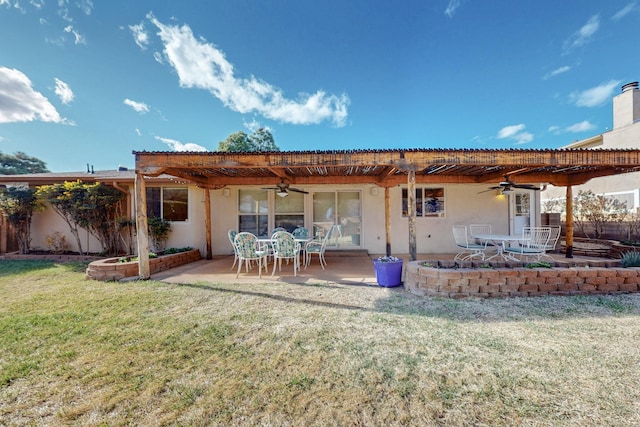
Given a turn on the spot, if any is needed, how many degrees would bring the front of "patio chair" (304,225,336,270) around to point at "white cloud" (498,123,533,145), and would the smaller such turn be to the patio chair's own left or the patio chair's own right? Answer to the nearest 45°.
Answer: approximately 135° to the patio chair's own right

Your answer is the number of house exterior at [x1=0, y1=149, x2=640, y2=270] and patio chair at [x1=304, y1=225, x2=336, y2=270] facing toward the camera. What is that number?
1

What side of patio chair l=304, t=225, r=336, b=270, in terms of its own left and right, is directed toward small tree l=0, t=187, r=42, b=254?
front

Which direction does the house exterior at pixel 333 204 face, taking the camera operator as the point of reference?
facing the viewer

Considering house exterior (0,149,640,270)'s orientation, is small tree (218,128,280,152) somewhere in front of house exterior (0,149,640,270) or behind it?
behind

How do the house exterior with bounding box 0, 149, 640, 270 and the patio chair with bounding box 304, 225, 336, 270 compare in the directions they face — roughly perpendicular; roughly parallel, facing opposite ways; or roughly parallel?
roughly perpendicular

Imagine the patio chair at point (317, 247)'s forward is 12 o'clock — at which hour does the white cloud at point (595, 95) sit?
The white cloud is roughly at 5 o'clock from the patio chair.

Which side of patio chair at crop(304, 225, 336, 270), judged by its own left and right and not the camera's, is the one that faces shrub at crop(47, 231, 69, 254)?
front

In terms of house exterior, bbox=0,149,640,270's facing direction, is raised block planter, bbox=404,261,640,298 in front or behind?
in front

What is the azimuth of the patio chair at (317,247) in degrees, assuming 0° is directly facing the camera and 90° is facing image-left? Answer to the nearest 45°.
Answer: approximately 90°

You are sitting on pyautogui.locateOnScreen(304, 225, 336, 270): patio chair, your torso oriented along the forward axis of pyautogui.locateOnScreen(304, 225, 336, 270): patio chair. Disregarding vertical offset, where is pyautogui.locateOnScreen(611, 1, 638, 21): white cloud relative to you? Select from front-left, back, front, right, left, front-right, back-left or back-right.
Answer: back

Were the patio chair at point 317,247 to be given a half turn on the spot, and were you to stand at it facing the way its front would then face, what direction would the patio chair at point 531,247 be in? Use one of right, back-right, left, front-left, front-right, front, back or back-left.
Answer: front

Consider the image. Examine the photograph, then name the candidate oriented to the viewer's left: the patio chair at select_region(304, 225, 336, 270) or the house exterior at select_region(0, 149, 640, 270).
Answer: the patio chair
